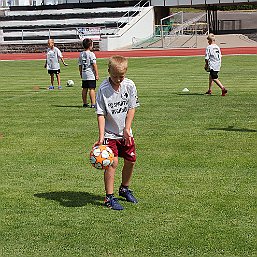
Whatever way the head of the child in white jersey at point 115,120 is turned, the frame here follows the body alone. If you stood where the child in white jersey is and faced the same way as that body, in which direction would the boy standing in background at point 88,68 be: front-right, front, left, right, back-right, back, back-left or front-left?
back-left

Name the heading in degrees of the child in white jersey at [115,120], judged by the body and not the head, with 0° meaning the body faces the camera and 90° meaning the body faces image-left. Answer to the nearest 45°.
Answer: approximately 315°

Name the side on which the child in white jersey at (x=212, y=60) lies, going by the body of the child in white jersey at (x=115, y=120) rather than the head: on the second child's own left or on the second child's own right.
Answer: on the second child's own left
